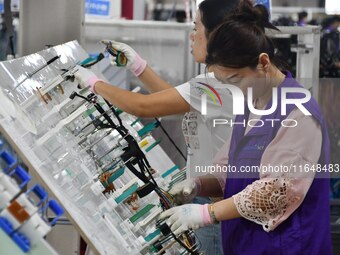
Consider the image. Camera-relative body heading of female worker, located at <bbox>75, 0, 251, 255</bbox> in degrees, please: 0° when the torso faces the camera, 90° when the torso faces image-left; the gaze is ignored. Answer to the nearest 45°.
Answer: approximately 90°

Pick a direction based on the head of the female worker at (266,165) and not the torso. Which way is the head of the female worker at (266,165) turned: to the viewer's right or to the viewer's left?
to the viewer's left

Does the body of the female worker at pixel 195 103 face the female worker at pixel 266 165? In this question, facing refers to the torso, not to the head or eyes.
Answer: no
